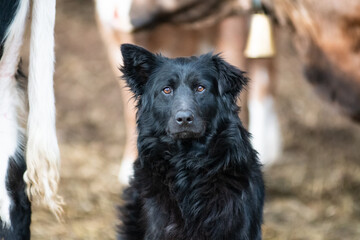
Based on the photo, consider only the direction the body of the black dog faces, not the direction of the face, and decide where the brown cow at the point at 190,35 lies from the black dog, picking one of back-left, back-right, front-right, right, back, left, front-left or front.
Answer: back

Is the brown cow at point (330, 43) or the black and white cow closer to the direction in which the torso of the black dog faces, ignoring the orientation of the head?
the black and white cow

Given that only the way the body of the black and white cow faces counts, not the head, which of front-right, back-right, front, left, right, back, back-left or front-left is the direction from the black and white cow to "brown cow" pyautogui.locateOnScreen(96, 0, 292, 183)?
back-right

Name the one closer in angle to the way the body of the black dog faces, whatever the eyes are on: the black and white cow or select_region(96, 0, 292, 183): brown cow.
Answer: the black and white cow

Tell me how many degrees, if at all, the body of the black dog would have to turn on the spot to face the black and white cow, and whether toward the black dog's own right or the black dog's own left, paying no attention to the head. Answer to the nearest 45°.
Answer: approximately 90° to the black dog's own right

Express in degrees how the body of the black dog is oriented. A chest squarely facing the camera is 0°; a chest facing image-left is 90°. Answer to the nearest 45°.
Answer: approximately 0°

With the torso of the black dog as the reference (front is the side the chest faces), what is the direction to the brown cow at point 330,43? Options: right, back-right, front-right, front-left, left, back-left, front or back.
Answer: back-left

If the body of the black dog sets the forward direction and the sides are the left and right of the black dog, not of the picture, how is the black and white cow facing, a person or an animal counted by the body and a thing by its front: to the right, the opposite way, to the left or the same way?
to the right

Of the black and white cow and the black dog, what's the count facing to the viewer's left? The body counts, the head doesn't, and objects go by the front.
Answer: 1

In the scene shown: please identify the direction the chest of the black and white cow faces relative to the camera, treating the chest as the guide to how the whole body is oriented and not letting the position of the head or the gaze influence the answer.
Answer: to the viewer's left
